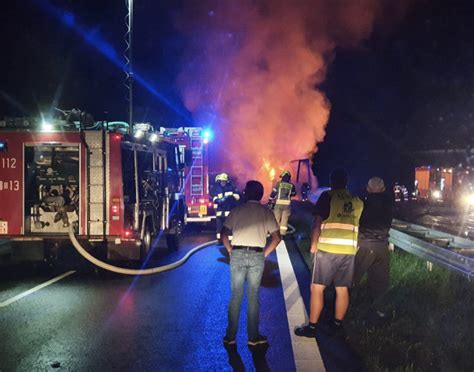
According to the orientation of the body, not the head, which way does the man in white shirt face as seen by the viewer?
away from the camera

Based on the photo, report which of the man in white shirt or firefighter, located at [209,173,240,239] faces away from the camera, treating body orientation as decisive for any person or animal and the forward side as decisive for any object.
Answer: the man in white shirt

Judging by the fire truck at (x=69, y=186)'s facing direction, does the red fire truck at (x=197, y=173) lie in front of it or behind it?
in front

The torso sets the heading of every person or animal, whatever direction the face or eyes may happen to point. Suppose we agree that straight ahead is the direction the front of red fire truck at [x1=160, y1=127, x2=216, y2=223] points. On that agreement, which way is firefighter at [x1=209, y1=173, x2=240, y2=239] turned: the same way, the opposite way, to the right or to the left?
the opposite way

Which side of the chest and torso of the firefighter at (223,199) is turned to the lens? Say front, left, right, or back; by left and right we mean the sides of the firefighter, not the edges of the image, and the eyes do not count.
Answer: front

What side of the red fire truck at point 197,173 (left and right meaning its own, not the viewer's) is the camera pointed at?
back

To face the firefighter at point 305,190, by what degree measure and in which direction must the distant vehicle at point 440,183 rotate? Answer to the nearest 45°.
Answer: approximately 45° to its right

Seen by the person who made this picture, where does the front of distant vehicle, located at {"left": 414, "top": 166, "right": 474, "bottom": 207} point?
facing the viewer and to the right of the viewer

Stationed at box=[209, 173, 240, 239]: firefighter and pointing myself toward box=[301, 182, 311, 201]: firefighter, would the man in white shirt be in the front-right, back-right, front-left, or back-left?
back-right

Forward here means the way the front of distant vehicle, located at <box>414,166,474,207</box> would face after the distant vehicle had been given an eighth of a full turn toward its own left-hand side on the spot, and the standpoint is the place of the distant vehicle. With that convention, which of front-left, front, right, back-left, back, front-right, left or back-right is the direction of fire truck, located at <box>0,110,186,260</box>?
right

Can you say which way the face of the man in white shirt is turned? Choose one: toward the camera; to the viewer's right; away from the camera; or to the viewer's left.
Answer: away from the camera
